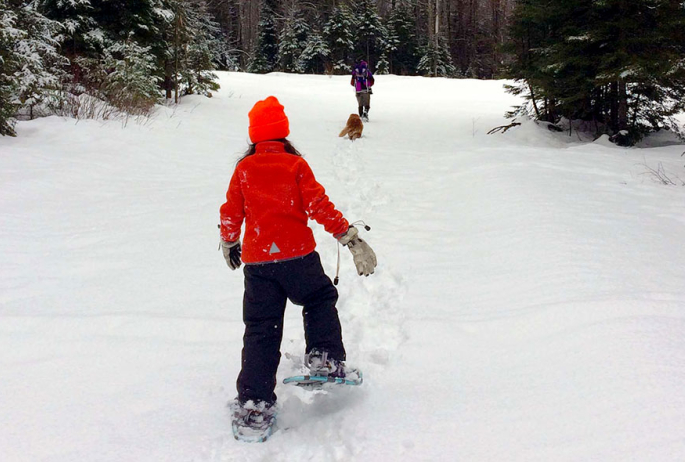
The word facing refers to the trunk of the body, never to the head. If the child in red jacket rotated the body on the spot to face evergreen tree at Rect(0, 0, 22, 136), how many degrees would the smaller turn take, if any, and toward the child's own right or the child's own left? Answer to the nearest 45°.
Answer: approximately 45° to the child's own left

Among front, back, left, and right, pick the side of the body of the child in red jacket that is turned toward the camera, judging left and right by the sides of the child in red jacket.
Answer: back

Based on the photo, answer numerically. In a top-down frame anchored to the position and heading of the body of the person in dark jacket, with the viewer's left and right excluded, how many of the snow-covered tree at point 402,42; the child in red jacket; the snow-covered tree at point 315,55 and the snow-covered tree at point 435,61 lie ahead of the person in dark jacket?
3

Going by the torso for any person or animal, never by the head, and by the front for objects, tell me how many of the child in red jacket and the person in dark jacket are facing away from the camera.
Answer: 2

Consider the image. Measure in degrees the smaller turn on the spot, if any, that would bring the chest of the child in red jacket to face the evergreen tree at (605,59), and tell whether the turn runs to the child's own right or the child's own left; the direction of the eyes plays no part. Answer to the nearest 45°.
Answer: approximately 45° to the child's own right

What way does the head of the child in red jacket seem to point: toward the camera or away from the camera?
away from the camera

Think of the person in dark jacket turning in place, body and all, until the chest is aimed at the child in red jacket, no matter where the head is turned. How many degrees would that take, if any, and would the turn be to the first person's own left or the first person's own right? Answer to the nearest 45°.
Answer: approximately 180°

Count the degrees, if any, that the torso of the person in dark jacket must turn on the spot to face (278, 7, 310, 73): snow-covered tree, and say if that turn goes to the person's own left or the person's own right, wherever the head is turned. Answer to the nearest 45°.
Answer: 0° — they already face it

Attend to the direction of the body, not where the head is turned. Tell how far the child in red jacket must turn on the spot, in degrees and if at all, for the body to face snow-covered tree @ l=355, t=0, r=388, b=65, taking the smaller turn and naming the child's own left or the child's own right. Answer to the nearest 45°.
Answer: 0° — they already face it

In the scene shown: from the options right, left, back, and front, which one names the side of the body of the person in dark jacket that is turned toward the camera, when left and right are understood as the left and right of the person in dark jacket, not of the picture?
back
